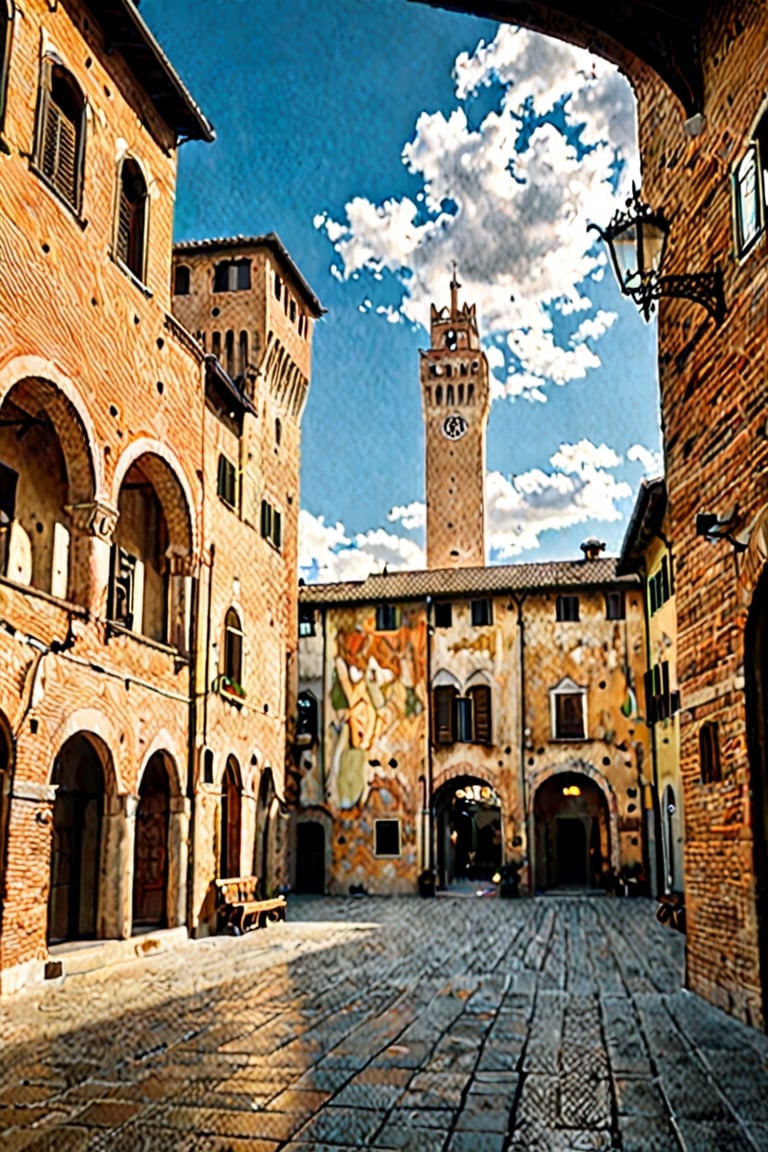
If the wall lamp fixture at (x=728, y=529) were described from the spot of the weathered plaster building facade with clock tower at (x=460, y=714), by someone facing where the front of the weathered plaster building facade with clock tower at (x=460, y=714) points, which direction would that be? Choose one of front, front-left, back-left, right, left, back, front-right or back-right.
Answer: front

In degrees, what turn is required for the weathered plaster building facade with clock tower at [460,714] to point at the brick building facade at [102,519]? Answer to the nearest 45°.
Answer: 0° — it already faces it

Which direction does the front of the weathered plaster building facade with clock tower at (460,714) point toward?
toward the camera

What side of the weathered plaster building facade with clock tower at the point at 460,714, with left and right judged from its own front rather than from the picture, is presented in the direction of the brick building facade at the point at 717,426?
front

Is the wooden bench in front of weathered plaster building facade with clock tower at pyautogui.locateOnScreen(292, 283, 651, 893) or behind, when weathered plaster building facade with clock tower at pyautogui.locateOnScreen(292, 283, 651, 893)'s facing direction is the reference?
in front
